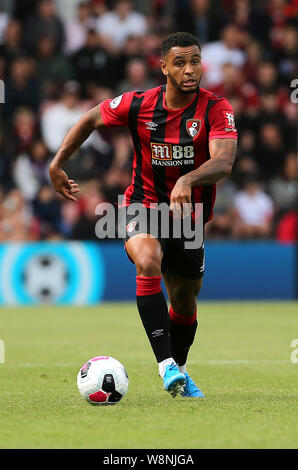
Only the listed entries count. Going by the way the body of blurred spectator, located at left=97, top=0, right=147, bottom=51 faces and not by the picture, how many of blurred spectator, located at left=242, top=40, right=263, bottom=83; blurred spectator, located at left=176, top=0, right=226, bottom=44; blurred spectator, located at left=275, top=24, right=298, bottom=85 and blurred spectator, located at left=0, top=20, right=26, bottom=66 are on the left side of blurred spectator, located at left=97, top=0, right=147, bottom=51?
3

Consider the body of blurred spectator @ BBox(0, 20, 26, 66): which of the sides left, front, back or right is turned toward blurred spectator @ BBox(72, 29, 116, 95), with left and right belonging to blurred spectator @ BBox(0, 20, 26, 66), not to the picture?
left

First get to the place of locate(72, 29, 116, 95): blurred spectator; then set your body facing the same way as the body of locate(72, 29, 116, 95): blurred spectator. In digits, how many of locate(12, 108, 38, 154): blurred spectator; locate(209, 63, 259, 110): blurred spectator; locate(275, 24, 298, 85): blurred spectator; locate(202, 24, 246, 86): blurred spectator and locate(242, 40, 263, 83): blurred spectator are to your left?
4

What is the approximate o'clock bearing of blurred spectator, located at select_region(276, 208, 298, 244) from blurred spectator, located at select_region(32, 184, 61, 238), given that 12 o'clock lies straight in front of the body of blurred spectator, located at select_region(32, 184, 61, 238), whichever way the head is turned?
blurred spectator, located at select_region(276, 208, 298, 244) is roughly at 9 o'clock from blurred spectator, located at select_region(32, 184, 61, 238).

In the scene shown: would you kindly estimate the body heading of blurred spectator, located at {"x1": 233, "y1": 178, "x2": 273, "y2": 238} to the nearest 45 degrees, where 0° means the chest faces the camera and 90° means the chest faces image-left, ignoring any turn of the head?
approximately 0°

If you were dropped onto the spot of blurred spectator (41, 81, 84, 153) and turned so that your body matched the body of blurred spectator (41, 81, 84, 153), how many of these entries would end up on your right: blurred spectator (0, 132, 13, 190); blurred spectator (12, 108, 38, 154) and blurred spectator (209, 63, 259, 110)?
2

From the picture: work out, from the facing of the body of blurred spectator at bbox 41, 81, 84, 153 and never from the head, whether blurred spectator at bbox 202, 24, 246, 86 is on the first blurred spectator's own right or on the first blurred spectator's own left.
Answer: on the first blurred spectator's own left
